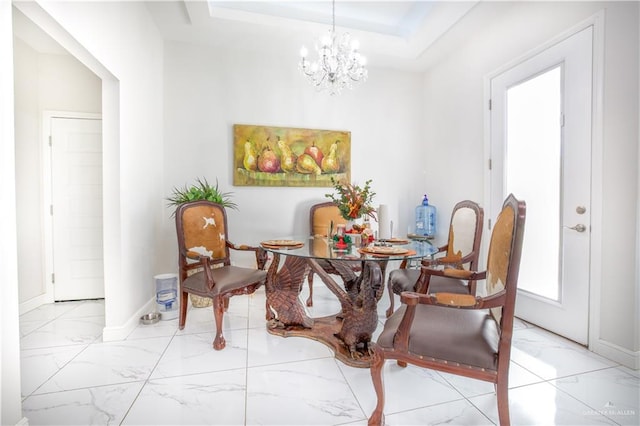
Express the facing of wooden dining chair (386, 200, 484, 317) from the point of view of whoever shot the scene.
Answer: facing the viewer and to the left of the viewer

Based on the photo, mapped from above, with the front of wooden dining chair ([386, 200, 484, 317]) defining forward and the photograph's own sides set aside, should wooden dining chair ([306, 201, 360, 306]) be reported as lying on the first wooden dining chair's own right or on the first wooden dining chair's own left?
on the first wooden dining chair's own right

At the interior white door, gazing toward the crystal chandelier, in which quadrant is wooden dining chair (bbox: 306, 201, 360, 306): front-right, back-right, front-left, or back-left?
front-left

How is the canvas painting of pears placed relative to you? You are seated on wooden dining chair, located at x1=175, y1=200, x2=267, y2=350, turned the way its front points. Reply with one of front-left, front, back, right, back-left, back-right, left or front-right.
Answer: left

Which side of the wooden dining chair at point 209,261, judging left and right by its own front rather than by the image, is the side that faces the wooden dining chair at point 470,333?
front

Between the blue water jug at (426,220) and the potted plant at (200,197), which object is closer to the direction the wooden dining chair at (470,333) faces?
the potted plant

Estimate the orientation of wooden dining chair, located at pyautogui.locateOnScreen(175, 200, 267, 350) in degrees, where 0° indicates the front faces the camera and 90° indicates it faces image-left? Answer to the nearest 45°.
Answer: approximately 315°

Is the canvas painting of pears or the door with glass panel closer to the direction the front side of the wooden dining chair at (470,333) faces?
the canvas painting of pears

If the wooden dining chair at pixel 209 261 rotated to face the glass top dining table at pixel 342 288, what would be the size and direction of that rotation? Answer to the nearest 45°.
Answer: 0° — it already faces it

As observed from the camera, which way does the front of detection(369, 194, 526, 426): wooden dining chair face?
facing to the left of the viewer

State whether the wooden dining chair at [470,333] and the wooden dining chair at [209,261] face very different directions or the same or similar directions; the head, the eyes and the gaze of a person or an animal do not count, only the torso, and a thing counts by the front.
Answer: very different directions

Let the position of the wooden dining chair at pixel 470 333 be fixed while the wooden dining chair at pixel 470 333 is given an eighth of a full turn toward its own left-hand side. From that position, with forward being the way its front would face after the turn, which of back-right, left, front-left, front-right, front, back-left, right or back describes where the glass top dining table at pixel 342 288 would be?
right

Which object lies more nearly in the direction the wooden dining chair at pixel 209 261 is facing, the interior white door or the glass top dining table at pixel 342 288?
the glass top dining table

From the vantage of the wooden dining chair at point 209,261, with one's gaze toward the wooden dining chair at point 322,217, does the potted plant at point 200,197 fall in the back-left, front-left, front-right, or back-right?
front-left

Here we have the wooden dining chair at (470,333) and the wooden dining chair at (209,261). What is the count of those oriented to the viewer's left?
1
